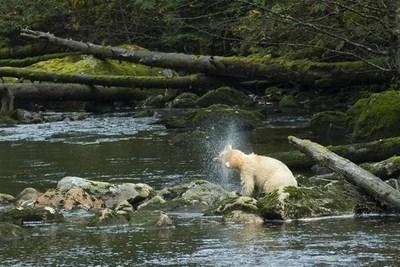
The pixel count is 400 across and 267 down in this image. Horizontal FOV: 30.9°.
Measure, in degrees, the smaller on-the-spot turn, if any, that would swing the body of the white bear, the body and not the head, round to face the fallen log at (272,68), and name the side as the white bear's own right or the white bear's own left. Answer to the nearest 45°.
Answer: approximately 90° to the white bear's own right

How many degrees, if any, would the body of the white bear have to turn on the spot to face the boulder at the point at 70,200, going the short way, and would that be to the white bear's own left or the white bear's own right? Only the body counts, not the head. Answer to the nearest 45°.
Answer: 0° — it already faces it

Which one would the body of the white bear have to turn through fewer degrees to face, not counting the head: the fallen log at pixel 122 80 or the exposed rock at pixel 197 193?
the exposed rock

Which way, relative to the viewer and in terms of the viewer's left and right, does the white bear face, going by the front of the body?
facing to the left of the viewer

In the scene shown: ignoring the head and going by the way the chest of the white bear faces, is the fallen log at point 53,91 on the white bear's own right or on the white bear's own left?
on the white bear's own right

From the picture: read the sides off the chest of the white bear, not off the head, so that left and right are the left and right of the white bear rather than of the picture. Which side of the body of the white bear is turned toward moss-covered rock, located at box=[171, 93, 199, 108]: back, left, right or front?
right

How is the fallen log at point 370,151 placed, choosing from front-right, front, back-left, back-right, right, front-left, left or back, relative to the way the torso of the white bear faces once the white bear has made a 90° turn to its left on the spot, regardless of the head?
back-left
